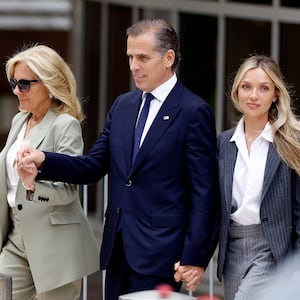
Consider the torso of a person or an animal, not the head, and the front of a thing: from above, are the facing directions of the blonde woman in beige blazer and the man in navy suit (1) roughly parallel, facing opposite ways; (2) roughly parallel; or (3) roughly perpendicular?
roughly parallel

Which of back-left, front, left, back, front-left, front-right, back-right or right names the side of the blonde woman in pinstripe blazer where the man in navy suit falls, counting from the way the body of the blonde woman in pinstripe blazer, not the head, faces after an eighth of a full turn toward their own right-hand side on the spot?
front

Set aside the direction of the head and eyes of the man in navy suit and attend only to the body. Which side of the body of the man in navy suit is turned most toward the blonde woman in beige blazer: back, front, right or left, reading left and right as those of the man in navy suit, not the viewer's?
right

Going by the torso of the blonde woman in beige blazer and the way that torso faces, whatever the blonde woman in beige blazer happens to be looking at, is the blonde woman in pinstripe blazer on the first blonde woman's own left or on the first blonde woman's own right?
on the first blonde woman's own left

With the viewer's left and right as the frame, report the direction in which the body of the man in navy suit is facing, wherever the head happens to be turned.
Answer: facing the viewer and to the left of the viewer

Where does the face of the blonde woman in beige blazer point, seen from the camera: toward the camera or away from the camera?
toward the camera

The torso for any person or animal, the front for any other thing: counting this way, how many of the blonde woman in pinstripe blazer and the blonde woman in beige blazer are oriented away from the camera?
0

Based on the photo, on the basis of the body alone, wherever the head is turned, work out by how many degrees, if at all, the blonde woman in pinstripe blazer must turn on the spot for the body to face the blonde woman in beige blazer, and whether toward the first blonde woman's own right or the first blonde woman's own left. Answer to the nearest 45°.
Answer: approximately 45° to the first blonde woman's own right
